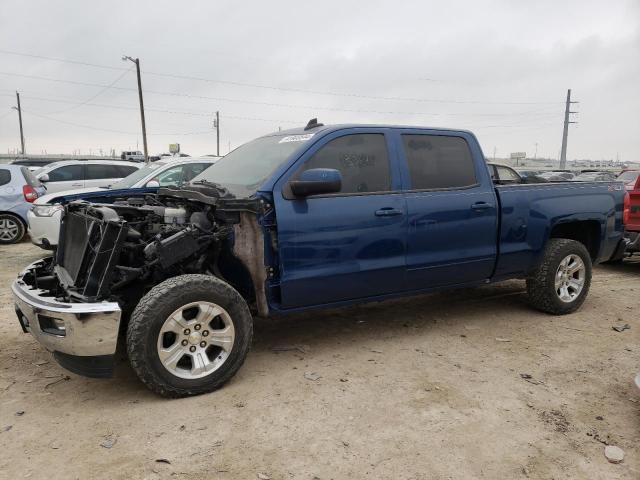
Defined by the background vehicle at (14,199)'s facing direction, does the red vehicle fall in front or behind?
behind

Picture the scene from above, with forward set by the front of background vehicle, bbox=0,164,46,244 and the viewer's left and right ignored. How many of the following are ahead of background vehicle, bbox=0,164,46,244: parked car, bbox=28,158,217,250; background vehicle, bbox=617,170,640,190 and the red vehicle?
0

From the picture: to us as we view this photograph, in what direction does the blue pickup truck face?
facing the viewer and to the left of the viewer

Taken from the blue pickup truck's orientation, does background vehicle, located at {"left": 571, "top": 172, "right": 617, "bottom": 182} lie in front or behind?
behind

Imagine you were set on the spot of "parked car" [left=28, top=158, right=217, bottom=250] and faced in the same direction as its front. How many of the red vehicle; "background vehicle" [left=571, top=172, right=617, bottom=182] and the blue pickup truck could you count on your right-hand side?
0

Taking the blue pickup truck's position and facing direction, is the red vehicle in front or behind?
behind

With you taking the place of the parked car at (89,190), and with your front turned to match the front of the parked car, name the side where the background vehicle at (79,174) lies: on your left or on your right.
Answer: on your right

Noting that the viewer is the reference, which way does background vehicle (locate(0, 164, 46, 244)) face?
facing away from the viewer and to the left of the viewer

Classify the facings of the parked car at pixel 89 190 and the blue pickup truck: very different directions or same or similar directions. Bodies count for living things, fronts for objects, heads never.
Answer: same or similar directions

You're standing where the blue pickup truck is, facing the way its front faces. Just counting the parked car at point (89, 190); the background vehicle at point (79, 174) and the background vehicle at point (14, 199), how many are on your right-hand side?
3

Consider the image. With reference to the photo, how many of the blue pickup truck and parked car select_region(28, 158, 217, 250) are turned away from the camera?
0
